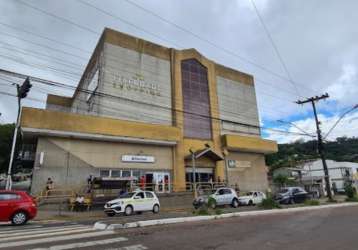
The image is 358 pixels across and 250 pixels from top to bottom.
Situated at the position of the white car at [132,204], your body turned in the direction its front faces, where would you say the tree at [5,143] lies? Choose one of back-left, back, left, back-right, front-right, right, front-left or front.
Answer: right

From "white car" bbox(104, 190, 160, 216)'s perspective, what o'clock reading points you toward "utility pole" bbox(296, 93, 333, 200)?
The utility pole is roughly at 7 o'clock from the white car.

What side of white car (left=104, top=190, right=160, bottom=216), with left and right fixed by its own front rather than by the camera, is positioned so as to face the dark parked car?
back

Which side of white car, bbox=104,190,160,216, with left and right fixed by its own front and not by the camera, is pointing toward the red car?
front

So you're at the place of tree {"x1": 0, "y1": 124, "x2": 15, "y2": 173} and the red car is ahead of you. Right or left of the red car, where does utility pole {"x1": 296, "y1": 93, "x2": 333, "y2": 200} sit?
left

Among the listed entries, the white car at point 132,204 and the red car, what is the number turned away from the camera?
0
